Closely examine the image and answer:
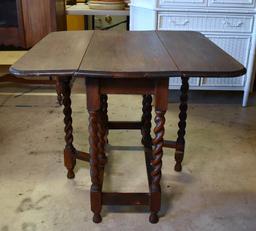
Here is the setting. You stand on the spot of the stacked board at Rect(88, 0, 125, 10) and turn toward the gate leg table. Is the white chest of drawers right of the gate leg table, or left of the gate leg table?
left

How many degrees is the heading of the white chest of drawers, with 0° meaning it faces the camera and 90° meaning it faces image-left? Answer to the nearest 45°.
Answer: approximately 0°

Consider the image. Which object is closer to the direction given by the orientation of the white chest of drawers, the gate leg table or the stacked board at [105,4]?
the gate leg table

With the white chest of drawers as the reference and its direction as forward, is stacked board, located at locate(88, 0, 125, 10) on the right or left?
on its right

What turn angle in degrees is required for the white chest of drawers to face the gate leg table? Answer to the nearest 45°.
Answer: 0° — it already faces it
